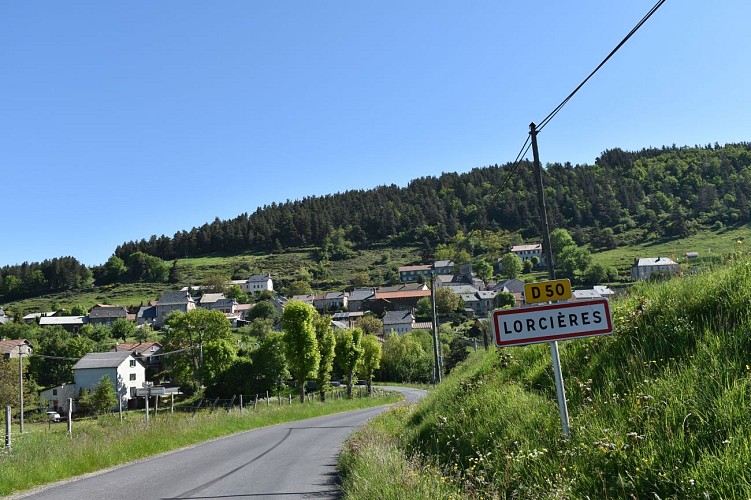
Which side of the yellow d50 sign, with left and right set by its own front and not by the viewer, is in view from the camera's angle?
front

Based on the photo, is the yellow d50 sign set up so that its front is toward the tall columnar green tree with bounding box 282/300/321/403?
no
